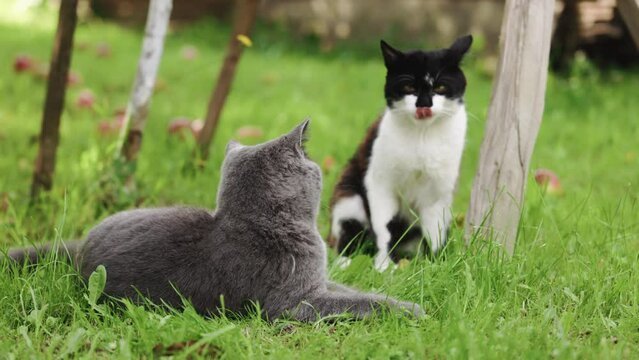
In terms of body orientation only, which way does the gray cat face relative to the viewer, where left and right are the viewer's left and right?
facing to the right of the viewer

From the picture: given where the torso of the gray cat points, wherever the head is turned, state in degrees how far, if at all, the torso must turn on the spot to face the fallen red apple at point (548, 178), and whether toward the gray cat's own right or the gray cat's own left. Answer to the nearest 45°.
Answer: approximately 45° to the gray cat's own left

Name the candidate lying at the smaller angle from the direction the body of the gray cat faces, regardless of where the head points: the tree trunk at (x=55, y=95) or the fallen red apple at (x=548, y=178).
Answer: the fallen red apple

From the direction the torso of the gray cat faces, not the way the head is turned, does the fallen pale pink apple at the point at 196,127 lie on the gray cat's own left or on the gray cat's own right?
on the gray cat's own left

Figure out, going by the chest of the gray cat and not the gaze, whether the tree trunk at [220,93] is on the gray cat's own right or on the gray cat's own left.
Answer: on the gray cat's own left

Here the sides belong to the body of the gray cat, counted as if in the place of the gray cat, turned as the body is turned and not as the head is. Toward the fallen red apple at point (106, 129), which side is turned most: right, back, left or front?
left

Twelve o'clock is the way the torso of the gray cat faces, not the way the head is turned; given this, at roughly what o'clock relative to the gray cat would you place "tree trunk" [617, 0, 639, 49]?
The tree trunk is roughly at 11 o'clock from the gray cat.

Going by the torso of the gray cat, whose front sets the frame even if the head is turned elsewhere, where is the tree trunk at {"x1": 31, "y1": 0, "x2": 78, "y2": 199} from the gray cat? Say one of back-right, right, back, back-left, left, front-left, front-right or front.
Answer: back-left

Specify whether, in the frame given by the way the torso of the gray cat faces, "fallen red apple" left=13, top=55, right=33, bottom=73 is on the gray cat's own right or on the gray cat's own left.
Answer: on the gray cat's own left

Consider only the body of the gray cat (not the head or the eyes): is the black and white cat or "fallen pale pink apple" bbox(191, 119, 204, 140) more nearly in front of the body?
the black and white cat
